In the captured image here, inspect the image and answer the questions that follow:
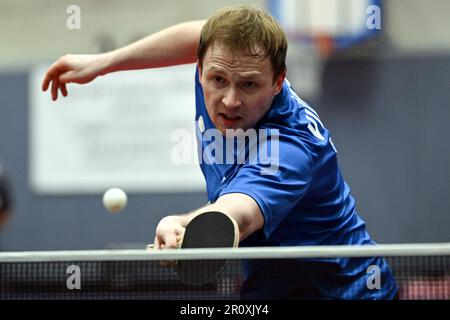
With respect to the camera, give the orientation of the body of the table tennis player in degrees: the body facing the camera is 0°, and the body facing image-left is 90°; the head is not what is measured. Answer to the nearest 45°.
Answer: approximately 45°
